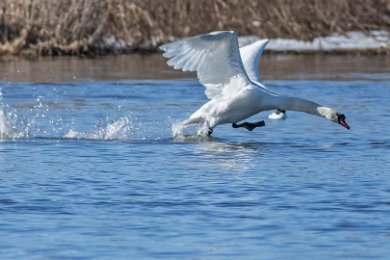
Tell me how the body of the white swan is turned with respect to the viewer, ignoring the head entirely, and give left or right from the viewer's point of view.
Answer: facing to the right of the viewer
